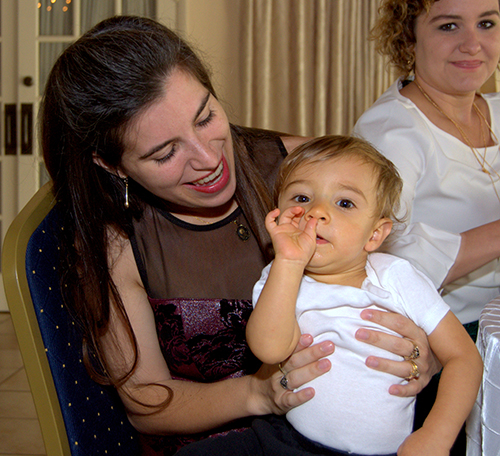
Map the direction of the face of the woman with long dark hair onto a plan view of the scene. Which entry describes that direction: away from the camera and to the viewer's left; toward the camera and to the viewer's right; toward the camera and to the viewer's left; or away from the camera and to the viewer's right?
toward the camera and to the viewer's right

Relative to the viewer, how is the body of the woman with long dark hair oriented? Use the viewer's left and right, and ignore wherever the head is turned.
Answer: facing the viewer and to the right of the viewer

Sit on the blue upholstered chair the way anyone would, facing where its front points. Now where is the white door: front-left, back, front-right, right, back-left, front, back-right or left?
back-left

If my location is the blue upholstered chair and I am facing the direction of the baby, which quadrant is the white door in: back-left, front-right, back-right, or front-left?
back-left

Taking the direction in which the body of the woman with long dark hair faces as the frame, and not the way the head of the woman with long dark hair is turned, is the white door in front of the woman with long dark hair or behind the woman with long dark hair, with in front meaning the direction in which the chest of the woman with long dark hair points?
behind
